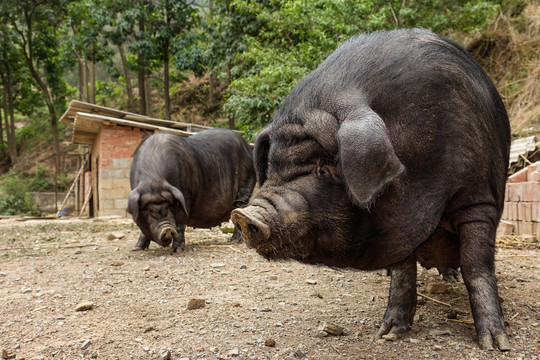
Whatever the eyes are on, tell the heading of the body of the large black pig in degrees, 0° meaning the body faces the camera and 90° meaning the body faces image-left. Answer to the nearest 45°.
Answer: approximately 45°

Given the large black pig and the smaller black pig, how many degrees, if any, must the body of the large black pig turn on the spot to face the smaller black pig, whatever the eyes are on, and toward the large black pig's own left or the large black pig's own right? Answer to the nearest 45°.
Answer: approximately 90° to the large black pig's own right

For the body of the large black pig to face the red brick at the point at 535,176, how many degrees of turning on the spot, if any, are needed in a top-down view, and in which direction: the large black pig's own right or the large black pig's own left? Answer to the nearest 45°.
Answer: approximately 180°

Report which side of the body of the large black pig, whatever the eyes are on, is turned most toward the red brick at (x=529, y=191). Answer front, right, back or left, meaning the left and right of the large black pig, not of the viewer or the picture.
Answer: back

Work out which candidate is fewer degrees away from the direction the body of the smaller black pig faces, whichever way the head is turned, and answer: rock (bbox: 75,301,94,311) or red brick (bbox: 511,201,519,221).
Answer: the rock

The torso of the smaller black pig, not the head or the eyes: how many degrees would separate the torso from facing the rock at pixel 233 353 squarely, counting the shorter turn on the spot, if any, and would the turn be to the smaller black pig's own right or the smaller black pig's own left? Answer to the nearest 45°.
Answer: approximately 45° to the smaller black pig's own left

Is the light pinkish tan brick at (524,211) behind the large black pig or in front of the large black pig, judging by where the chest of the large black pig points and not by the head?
behind

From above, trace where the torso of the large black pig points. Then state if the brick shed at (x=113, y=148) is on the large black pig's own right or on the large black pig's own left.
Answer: on the large black pig's own right

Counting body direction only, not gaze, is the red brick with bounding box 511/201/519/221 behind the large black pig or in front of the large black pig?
behind

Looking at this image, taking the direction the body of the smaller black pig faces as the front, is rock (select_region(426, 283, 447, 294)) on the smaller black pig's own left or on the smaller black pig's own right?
on the smaller black pig's own left

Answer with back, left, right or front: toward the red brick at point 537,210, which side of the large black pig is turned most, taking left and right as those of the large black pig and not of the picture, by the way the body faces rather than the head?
back

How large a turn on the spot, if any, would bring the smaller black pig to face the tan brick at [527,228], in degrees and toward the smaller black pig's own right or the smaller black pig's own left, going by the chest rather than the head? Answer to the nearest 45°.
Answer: approximately 135° to the smaller black pig's own left

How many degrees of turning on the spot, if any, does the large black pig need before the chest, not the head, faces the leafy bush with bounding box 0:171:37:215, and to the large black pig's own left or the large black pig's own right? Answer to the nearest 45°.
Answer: approximately 90° to the large black pig's own right

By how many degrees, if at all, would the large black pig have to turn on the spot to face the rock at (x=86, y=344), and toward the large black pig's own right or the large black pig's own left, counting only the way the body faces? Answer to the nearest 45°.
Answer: approximately 45° to the large black pig's own right

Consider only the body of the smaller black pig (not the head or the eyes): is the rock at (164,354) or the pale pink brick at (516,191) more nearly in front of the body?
the rock
